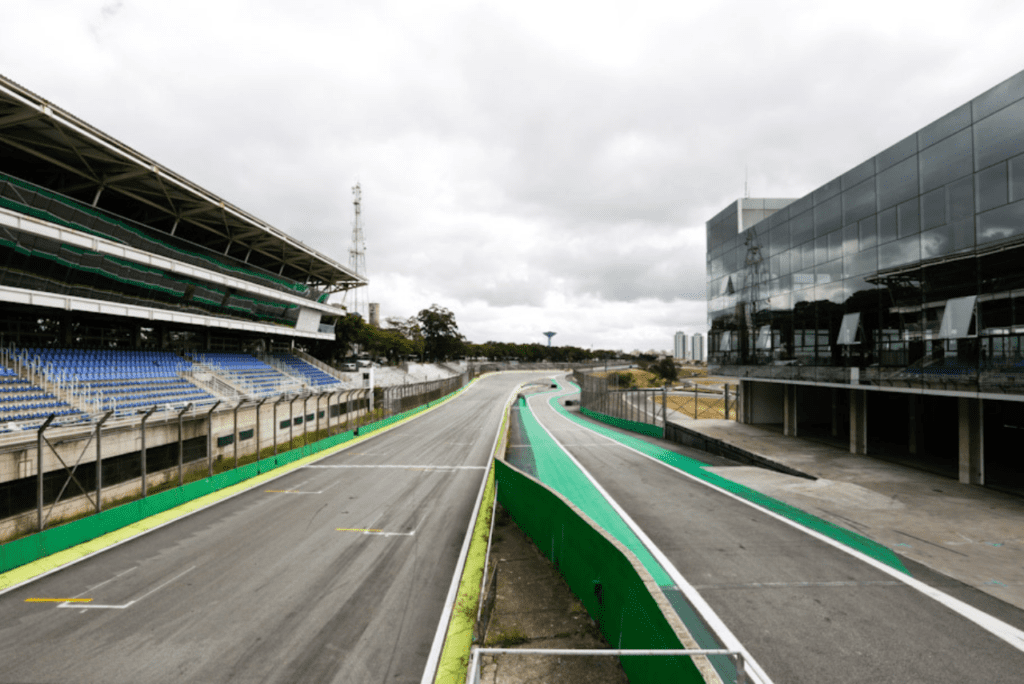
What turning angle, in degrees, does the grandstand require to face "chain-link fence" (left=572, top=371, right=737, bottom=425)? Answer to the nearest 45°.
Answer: approximately 45° to its left

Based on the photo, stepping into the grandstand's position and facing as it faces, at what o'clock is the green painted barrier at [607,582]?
The green painted barrier is roughly at 1 o'clock from the grandstand.

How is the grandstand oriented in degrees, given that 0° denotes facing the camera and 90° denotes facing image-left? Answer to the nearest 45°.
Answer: approximately 315°

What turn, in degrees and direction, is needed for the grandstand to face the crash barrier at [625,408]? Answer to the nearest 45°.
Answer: approximately 45° to its left
